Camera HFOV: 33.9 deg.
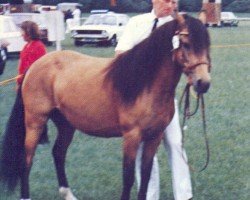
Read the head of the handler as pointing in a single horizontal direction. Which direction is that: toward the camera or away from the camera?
toward the camera

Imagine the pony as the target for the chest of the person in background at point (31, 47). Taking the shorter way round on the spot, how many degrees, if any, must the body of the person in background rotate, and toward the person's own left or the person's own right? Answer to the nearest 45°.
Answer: approximately 90° to the person's own left

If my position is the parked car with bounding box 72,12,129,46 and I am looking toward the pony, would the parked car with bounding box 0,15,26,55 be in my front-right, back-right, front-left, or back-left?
front-right

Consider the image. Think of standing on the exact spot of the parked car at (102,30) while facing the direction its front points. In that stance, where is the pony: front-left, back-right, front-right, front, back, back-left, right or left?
front-left

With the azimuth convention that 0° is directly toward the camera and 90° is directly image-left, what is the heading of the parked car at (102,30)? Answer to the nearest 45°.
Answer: approximately 45°

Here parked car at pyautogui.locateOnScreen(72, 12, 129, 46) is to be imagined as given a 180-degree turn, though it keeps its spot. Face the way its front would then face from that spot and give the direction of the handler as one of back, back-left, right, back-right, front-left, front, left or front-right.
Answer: back-right
